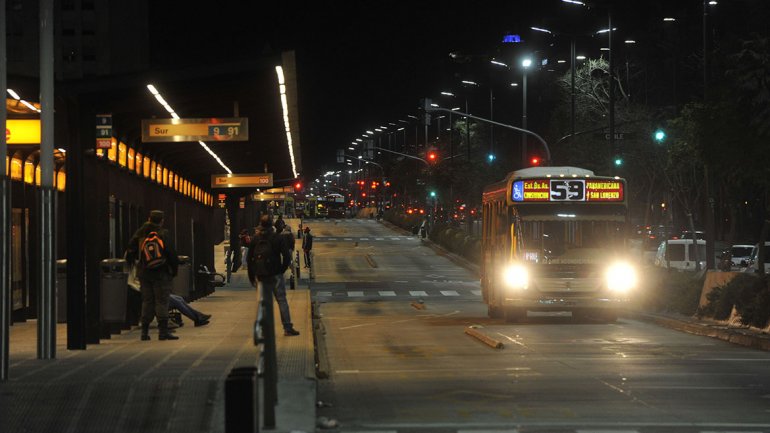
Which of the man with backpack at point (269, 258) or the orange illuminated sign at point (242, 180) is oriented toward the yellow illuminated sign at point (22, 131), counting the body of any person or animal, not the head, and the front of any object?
the orange illuminated sign at point (242, 180)

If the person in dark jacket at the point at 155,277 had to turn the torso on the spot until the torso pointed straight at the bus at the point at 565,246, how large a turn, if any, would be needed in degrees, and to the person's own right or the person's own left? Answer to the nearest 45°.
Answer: approximately 45° to the person's own right

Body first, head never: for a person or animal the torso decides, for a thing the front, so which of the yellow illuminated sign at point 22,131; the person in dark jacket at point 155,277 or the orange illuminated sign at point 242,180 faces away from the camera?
the person in dark jacket

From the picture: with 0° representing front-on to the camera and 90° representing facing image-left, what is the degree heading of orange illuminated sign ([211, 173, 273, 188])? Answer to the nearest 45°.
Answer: approximately 0°

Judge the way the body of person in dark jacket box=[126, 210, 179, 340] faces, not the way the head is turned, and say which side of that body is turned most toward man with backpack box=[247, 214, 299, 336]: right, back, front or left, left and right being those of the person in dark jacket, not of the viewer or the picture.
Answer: right

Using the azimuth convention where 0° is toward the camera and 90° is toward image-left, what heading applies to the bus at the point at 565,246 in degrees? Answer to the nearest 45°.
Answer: approximately 0°

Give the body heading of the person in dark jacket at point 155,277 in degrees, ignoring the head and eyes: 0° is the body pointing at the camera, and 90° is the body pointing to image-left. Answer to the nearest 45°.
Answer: approximately 180°

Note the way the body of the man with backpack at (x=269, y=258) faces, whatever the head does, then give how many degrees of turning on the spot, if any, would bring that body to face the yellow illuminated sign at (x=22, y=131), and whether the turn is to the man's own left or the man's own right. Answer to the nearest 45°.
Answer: approximately 135° to the man's own left
